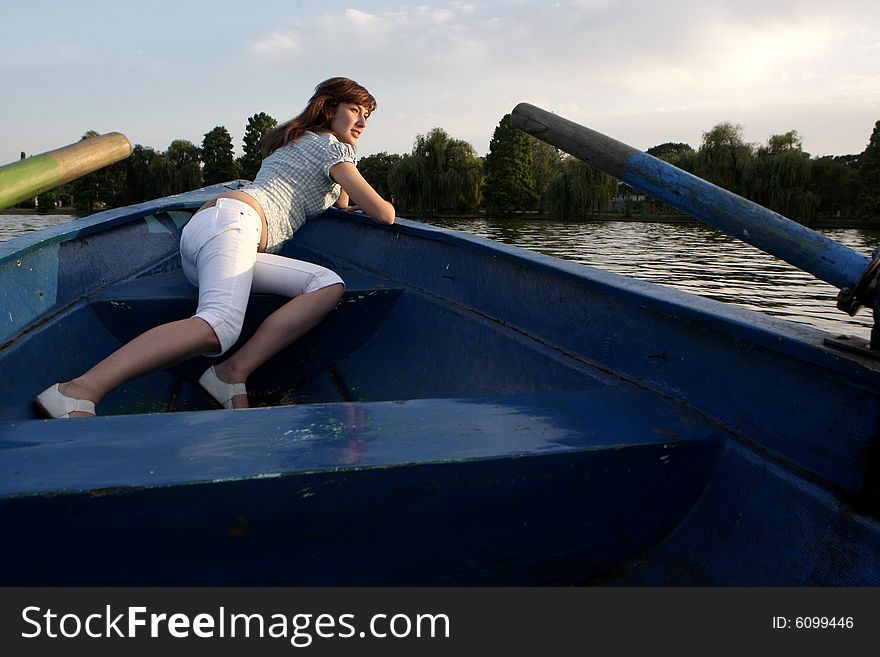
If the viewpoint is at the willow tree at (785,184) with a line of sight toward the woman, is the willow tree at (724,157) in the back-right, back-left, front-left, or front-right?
back-right

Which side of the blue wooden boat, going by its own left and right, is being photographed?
back

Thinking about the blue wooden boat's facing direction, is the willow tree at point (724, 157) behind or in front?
in front

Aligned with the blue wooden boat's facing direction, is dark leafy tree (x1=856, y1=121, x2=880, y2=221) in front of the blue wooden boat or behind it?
in front

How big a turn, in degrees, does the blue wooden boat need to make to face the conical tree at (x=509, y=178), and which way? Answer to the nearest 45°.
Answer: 0° — it already faces it
